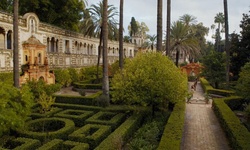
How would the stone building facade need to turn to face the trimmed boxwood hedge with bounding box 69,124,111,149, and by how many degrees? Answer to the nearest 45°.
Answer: approximately 45° to its right

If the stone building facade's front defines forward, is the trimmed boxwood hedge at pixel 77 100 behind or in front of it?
in front

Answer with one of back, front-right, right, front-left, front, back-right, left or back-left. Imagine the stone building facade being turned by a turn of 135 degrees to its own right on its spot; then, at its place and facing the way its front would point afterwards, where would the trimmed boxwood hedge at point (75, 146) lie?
left

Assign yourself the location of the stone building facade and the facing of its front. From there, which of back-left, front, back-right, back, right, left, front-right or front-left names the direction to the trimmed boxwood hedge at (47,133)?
front-right

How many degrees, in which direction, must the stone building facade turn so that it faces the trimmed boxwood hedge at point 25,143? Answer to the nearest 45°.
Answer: approximately 45° to its right

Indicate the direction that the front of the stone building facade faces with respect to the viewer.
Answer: facing the viewer and to the right of the viewer

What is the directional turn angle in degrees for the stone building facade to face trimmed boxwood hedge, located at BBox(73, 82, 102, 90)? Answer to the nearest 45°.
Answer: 0° — it already faces it

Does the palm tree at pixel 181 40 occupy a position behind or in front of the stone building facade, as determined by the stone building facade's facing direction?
in front

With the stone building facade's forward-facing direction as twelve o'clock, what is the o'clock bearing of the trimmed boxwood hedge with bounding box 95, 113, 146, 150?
The trimmed boxwood hedge is roughly at 1 o'clock from the stone building facade.
